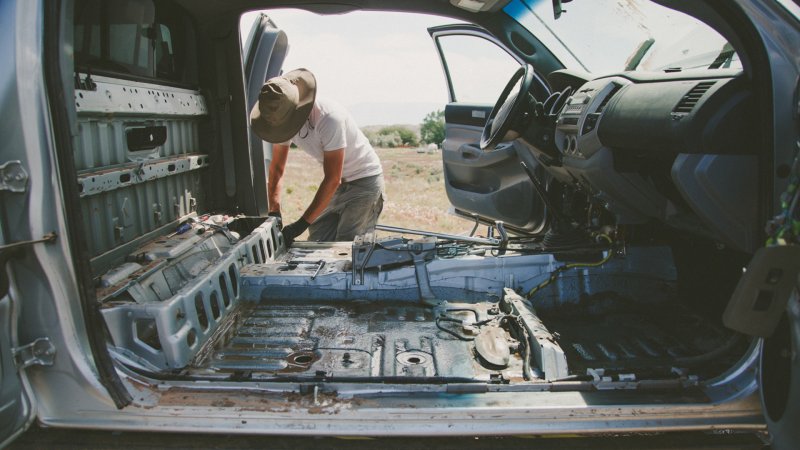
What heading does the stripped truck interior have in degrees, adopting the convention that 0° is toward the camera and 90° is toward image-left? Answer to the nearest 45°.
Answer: approximately 270°
